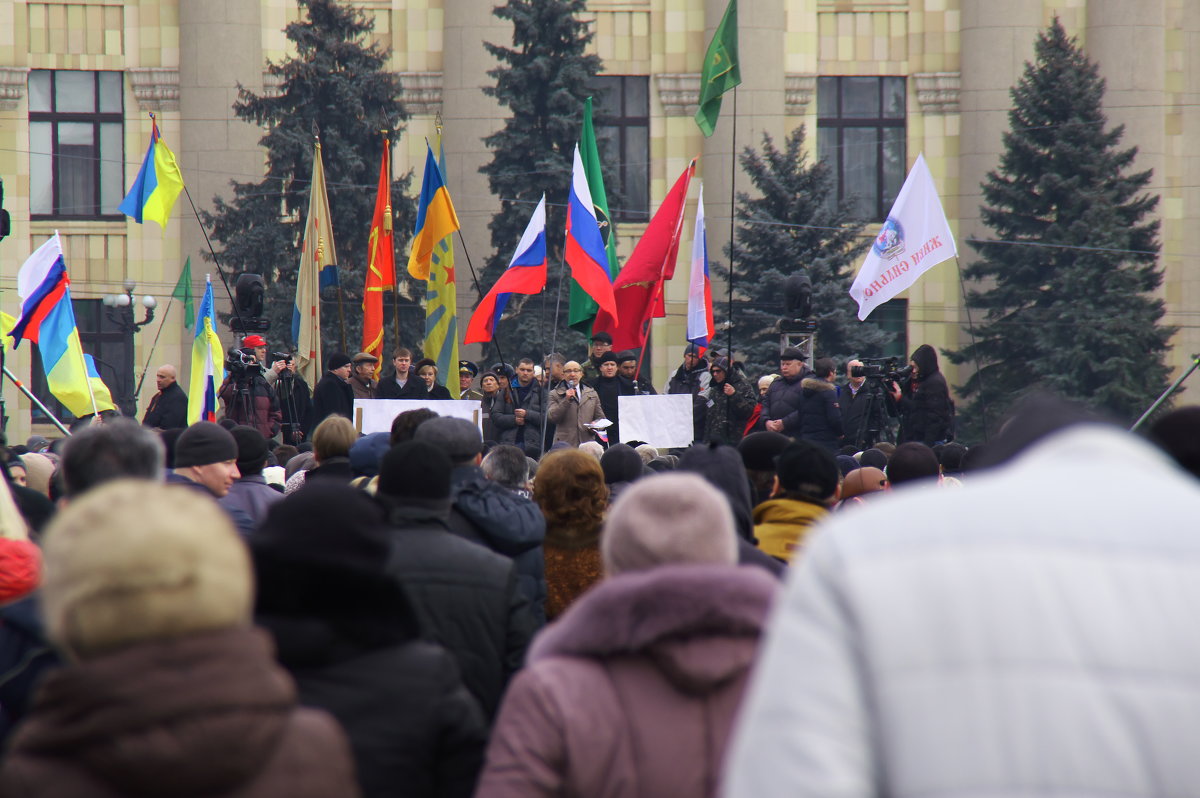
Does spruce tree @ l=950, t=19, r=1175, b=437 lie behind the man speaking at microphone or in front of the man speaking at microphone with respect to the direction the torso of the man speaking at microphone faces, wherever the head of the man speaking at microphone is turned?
behind

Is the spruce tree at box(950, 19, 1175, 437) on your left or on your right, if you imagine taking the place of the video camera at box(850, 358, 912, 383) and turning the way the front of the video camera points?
on your right

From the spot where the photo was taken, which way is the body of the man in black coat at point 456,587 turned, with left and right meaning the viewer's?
facing away from the viewer

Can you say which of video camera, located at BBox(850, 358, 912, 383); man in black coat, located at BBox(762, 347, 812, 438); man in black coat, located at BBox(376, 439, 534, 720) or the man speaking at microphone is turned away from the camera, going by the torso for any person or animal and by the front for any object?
man in black coat, located at BBox(376, 439, 534, 720)

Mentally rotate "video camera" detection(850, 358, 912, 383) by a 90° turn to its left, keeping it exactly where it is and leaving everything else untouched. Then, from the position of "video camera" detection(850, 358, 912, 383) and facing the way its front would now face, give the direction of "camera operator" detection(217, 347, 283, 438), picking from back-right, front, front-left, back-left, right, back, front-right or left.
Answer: right

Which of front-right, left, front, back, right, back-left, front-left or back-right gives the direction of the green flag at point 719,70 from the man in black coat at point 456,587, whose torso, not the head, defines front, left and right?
front

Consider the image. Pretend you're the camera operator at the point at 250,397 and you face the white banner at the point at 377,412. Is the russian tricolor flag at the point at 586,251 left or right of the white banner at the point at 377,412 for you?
left

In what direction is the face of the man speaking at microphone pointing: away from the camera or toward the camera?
toward the camera

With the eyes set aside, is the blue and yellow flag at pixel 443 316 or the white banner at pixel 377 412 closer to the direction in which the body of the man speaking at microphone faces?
the white banner

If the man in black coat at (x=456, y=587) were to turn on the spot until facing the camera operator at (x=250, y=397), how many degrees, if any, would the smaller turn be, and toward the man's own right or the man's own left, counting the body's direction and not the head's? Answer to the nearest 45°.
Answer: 0° — they already face them

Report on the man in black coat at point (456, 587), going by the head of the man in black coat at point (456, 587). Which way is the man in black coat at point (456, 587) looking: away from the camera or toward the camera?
away from the camera

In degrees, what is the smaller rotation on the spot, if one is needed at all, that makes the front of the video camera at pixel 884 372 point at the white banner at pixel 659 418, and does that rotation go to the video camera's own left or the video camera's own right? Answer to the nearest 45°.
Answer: approximately 45° to the video camera's own left

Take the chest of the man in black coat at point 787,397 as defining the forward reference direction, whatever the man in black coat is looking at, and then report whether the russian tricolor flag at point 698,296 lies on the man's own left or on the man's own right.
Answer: on the man's own right

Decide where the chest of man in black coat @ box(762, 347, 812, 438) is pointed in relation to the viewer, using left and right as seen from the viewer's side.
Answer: facing the viewer and to the left of the viewer

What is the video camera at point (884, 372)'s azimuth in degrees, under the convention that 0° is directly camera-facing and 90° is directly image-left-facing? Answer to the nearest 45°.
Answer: approximately 90°

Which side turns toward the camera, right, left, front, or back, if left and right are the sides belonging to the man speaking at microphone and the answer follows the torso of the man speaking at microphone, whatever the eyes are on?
front
